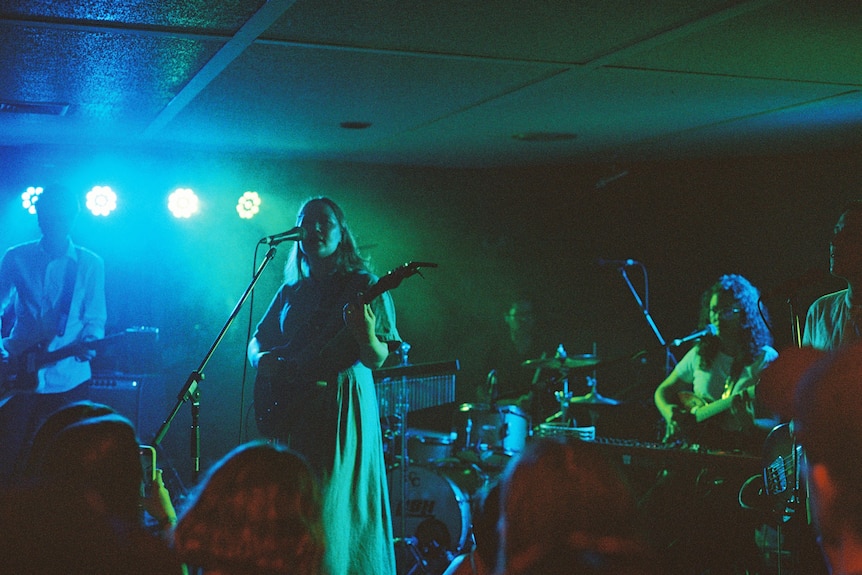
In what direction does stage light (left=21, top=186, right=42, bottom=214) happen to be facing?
toward the camera

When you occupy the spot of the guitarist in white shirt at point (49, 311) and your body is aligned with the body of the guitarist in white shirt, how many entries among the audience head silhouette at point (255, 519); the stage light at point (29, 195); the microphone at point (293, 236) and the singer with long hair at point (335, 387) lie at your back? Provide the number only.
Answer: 1

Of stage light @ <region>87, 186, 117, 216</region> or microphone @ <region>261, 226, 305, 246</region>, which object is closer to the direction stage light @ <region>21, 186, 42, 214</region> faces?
the microphone

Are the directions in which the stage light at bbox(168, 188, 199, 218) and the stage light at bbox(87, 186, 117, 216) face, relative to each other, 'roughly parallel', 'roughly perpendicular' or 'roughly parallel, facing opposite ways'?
roughly parallel

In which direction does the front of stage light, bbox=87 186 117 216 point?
toward the camera

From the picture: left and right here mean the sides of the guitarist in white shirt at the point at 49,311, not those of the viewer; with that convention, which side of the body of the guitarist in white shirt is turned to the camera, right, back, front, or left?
front

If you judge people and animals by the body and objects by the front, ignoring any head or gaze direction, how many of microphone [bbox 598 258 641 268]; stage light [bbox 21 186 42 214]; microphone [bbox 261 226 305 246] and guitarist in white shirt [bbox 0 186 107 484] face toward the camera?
2

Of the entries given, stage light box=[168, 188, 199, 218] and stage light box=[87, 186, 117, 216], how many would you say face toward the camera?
2

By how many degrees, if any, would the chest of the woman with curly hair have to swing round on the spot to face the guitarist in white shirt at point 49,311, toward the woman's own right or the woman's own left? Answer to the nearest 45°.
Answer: approximately 45° to the woman's own right

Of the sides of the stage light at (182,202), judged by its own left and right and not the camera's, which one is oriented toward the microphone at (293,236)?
front

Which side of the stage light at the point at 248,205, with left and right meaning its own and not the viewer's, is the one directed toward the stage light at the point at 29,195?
right

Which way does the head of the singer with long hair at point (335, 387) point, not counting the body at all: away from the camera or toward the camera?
toward the camera

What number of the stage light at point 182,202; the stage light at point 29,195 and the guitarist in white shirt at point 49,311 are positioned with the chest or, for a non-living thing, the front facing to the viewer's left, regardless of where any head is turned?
0

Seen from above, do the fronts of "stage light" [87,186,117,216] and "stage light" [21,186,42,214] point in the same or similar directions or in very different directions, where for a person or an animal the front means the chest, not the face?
same or similar directions

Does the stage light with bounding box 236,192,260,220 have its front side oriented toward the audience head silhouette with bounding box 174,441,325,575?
yes

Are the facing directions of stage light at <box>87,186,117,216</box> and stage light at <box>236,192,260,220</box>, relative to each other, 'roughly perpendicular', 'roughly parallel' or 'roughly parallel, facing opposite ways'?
roughly parallel

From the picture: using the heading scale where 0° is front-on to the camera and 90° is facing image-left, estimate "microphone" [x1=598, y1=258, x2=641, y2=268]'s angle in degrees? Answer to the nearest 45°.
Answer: approximately 90°

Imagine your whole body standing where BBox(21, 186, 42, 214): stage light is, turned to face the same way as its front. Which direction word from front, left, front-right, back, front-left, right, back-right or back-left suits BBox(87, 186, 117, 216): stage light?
left

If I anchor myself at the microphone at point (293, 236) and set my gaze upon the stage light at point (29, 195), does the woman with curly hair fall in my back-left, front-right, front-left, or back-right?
back-right
